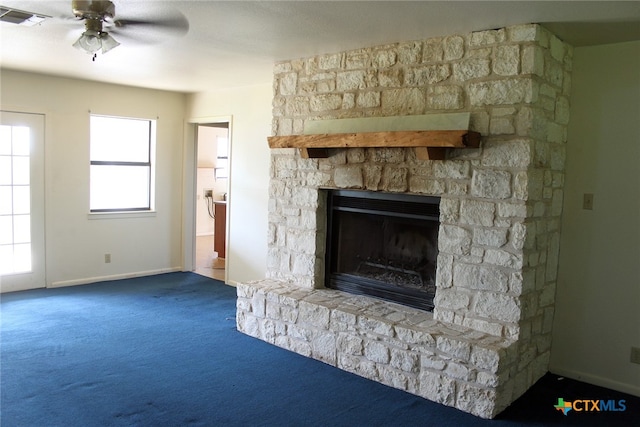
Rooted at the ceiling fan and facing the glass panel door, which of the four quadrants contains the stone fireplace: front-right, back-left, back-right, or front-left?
back-right

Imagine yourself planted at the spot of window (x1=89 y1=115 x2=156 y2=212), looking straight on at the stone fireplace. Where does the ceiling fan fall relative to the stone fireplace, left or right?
right

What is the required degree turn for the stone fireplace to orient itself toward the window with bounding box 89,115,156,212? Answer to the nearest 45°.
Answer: approximately 90° to its right

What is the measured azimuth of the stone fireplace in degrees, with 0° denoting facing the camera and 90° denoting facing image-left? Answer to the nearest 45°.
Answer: approximately 45°

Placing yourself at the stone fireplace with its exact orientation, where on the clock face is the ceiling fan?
The ceiling fan is roughly at 1 o'clock from the stone fireplace.

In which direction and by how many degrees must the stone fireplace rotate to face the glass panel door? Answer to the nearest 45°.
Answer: approximately 45° to its right
